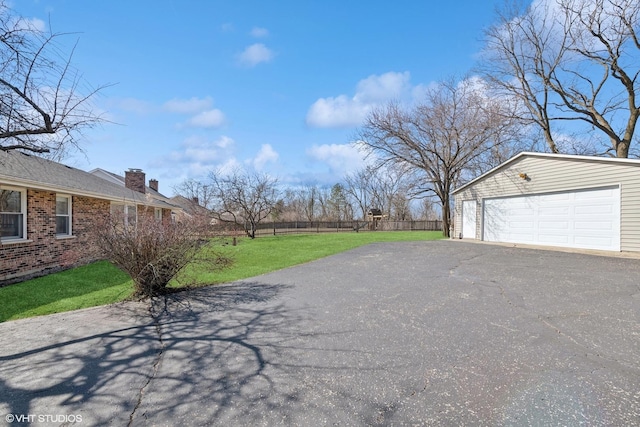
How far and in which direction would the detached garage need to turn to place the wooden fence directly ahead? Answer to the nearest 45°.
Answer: approximately 90° to its right

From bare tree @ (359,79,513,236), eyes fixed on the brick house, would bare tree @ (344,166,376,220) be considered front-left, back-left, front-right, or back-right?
back-right

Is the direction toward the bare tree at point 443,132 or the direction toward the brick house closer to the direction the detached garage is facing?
the brick house

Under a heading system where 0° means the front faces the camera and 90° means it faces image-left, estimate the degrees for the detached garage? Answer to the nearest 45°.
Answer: approximately 45°

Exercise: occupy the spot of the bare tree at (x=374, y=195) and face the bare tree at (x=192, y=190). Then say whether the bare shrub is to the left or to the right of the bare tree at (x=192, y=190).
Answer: left

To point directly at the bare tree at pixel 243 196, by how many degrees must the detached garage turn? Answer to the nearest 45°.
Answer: approximately 45° to its right

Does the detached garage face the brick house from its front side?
yes

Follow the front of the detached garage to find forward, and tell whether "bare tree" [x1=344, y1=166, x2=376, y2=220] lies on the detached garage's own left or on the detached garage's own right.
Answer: on the detached garage's own right

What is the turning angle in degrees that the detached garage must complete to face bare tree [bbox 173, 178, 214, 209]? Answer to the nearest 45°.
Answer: approximately 45° to its right
